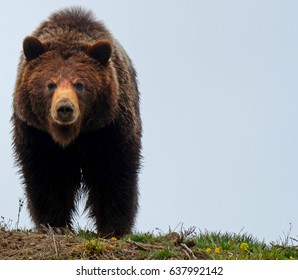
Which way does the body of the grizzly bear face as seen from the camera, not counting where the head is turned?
toward the camera

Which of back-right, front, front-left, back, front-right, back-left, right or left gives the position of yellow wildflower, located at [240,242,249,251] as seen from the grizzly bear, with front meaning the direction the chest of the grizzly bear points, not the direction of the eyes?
front-left

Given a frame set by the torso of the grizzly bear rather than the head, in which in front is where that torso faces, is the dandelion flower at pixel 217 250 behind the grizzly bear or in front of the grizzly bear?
in front
